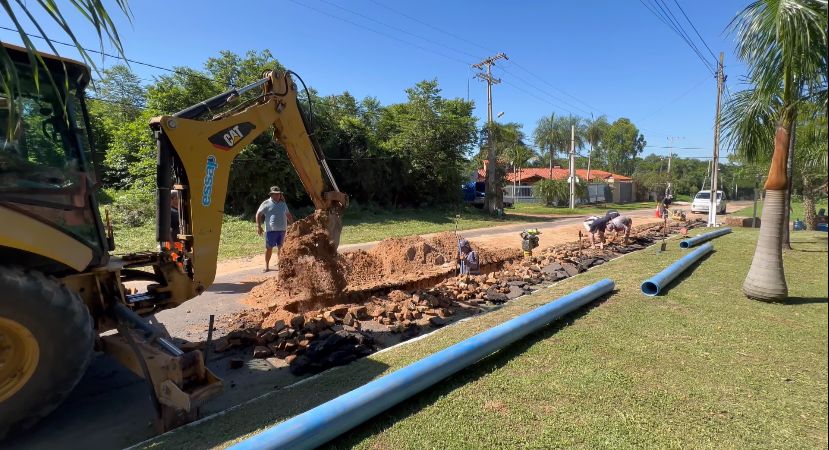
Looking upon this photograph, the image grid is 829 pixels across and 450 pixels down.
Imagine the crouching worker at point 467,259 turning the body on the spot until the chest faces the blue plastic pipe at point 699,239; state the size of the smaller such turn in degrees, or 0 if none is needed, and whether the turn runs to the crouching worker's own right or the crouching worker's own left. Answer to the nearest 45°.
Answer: approximately 135° to the crouching worker's own right

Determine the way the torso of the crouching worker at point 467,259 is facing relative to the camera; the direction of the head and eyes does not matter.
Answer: to the viewer's left

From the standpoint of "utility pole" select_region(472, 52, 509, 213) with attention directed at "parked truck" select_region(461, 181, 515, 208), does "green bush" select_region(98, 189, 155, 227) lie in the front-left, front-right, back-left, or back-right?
back-left

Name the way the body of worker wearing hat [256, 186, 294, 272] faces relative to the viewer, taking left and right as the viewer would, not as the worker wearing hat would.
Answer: facing the viewer

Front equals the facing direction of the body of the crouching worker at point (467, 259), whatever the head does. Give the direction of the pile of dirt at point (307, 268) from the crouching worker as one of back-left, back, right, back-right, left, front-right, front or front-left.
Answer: front-left

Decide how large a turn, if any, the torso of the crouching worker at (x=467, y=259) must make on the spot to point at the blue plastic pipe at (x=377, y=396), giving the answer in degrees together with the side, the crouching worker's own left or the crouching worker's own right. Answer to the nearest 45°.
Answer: approximately 90° to the crouching worker's own left

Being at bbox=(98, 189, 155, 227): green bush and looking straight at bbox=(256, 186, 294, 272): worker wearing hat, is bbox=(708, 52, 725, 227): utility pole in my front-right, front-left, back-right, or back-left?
front-left

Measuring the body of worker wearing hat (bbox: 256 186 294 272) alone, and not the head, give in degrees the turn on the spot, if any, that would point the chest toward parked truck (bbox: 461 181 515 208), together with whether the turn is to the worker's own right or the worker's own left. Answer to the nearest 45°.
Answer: approximately 135° to the worker's own left

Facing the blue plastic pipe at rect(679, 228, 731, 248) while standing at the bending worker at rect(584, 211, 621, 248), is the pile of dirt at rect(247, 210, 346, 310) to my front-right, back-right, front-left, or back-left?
back-right

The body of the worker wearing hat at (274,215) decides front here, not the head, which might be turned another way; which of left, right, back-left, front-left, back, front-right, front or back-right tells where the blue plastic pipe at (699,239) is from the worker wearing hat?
left

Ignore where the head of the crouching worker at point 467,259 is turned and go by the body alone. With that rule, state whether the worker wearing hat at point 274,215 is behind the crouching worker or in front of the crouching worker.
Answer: in front

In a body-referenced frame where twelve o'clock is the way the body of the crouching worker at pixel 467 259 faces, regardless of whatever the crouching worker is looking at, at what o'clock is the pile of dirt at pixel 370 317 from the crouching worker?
The pile of dirt is roughly at 10 o'clock from the crouching worker.

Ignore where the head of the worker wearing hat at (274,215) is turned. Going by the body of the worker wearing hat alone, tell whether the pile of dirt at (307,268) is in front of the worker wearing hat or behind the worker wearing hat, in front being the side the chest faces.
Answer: in front
